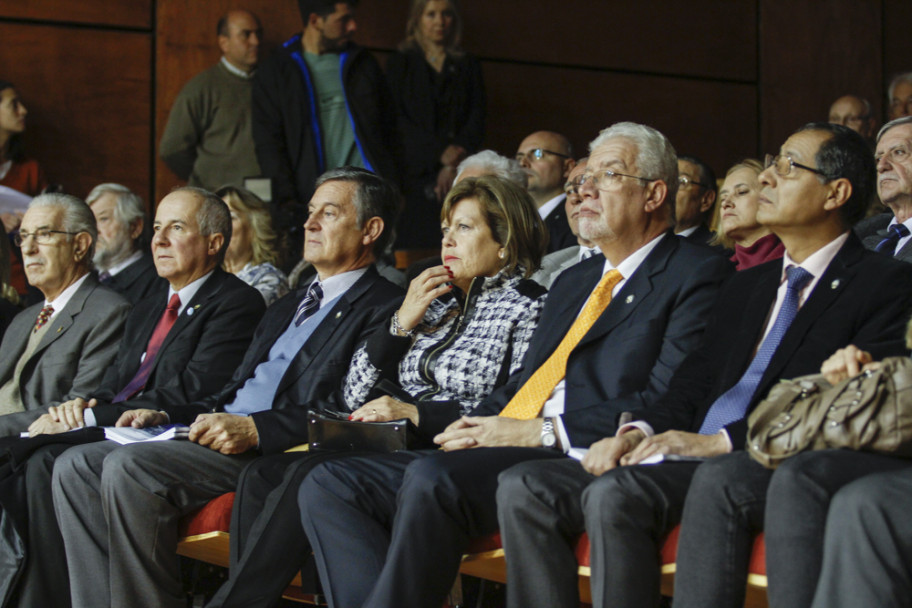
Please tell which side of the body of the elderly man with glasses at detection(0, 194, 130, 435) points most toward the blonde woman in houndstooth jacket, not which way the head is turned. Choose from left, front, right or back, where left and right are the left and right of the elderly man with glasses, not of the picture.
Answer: left

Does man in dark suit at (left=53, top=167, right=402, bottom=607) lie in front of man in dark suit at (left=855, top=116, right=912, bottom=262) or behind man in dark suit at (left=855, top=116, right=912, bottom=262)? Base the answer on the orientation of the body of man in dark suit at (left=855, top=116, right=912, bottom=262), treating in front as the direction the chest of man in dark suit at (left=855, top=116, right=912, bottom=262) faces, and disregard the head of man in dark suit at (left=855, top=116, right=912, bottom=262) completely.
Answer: in front

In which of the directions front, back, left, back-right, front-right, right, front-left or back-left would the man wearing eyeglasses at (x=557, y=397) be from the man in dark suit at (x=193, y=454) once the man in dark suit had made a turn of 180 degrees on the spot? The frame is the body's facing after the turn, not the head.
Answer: right

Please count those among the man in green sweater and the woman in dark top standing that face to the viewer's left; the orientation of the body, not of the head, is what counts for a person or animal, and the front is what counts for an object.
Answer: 0

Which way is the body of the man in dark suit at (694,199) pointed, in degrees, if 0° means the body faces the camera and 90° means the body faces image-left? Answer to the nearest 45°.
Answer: approximately 45°

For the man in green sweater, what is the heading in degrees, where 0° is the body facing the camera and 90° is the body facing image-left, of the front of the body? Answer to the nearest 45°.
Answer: approximately 315°
